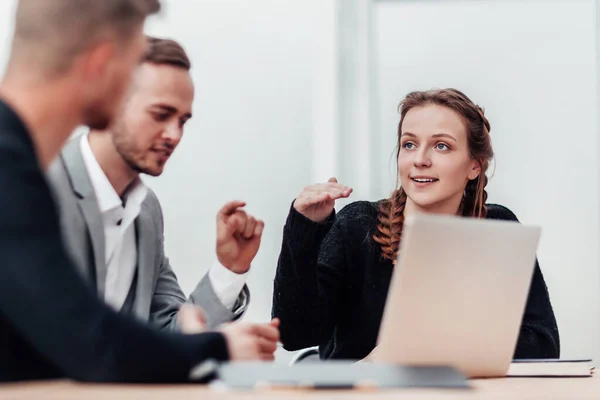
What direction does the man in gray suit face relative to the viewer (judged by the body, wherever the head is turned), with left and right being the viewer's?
facing the viewer and to the right of the viewer

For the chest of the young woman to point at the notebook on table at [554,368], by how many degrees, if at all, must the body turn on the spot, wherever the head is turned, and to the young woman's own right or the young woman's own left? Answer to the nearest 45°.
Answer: approximately 45° to the young woman's own left

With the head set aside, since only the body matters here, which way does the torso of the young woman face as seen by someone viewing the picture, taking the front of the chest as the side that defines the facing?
toward the camera

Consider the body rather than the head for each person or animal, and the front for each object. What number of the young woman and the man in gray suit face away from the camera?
0

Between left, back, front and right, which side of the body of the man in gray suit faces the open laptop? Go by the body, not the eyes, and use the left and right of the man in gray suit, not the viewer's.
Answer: front

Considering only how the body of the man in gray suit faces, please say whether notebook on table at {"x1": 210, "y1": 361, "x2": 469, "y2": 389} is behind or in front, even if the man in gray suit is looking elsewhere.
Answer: in front

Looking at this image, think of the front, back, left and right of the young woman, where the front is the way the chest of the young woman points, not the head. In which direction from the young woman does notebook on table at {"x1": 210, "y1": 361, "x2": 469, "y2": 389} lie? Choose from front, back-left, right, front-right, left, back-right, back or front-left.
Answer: front

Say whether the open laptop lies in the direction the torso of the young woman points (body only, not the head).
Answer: yes

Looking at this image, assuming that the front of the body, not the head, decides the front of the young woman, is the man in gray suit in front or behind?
in front

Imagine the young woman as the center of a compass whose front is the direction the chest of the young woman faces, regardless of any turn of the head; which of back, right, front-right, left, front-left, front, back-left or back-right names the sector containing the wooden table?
front
